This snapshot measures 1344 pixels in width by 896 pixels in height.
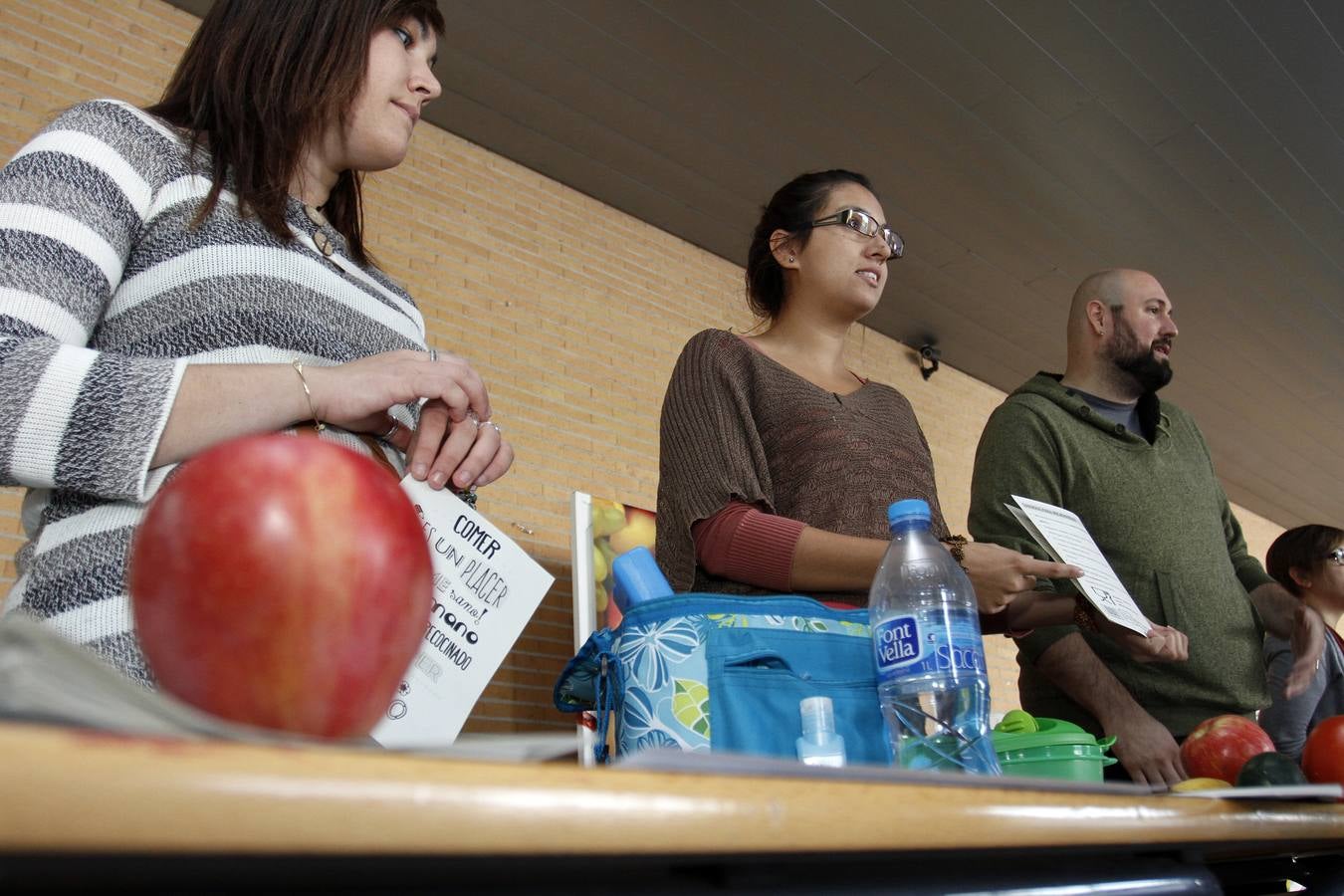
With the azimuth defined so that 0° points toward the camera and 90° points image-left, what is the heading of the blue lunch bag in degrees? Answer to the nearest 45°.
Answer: approximately 0°

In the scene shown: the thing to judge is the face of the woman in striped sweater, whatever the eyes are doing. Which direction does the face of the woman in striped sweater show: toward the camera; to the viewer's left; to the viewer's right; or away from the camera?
to the viewer's right

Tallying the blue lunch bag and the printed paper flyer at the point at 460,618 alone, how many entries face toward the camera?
2

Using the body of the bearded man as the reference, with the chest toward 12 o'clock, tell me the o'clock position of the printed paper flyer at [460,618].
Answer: The printed paper flyer is roughly at 2 o'clock from the bearded man.

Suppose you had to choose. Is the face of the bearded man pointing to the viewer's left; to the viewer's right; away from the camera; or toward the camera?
to the viewer's right

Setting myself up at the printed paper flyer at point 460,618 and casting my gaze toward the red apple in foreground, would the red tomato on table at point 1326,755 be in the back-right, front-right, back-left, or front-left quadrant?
back-left
